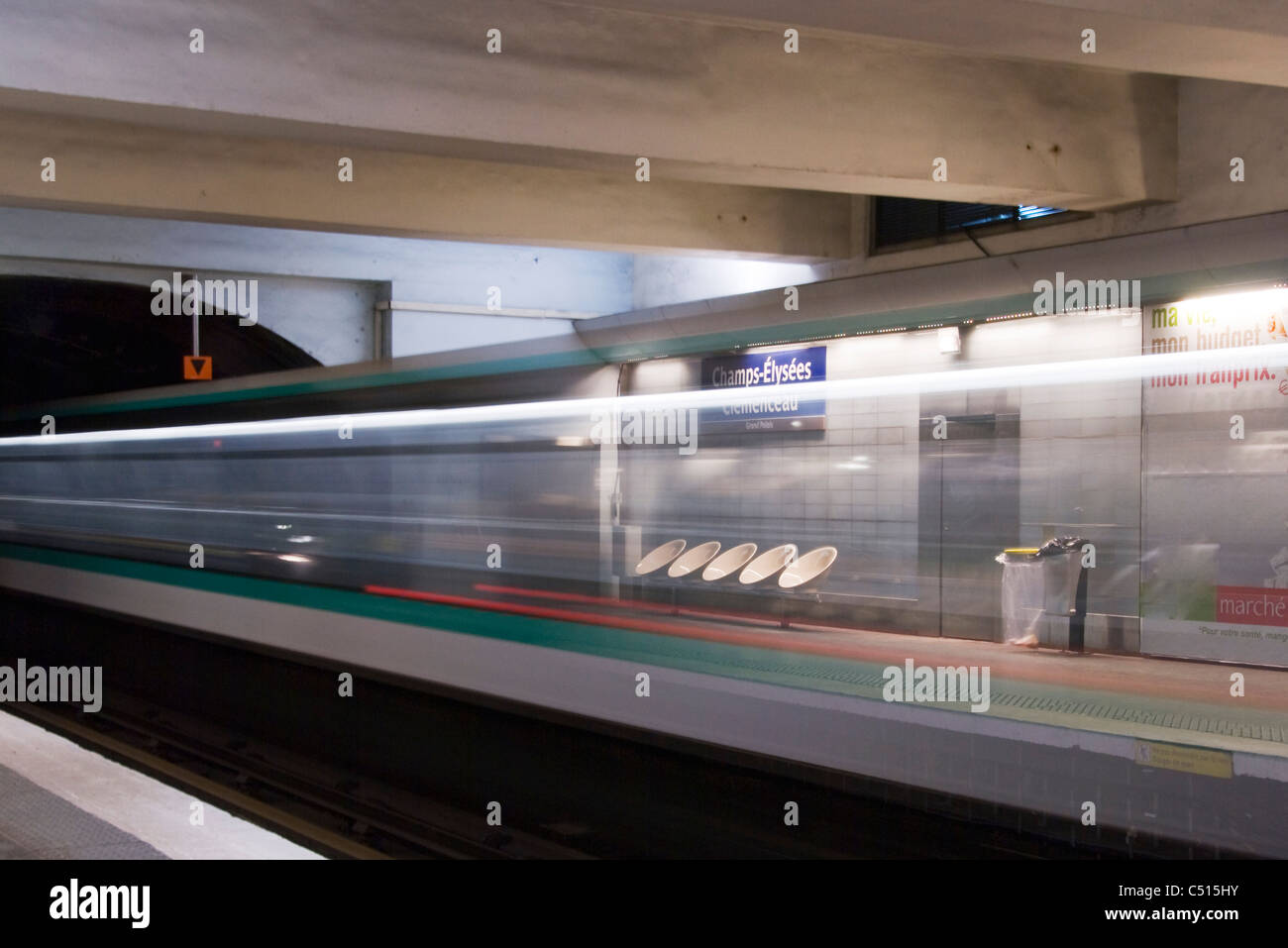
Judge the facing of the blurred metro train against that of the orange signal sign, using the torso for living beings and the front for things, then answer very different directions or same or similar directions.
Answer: very different directions

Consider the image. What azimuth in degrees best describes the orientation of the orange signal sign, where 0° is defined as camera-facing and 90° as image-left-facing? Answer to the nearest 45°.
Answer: approximately 0°

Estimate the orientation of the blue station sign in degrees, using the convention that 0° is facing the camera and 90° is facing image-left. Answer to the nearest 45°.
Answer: approximately 45°

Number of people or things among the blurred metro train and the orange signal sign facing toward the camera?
1

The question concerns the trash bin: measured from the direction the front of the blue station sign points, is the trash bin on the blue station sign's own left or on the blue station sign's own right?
on the blue station sign's own left
